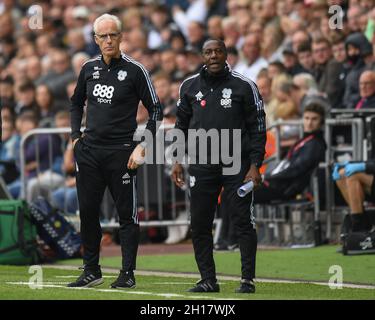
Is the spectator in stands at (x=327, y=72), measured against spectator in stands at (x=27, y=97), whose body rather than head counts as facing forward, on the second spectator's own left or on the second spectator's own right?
on the second spectator's own left

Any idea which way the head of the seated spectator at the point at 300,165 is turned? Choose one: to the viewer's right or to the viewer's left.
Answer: to the viewer's left

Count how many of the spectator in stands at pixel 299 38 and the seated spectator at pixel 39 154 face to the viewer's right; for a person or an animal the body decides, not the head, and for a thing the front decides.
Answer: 0

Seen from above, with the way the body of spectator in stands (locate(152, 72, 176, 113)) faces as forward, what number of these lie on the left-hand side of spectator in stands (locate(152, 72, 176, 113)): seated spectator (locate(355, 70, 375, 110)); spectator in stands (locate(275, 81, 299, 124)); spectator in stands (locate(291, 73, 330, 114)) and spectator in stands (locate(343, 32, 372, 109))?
4
